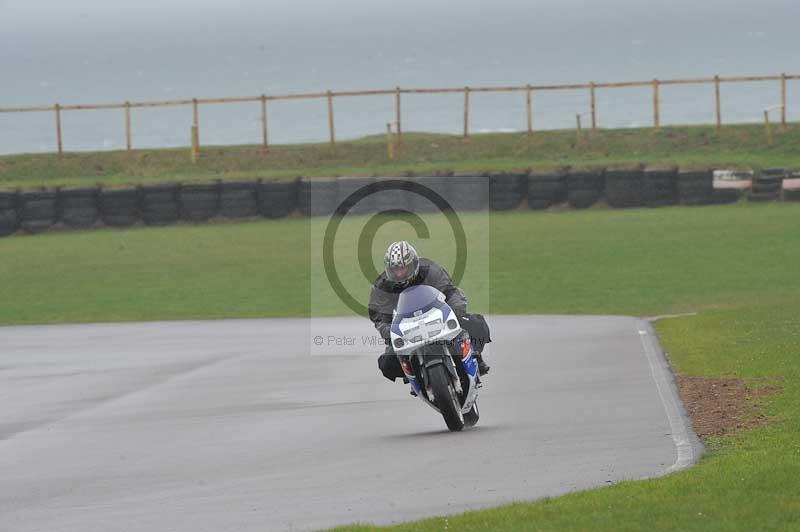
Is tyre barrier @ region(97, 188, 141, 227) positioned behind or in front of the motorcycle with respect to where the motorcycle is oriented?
behind

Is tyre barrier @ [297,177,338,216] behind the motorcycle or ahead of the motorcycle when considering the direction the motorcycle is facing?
behind

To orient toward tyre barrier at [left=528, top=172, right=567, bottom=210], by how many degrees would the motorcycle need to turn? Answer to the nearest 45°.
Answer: approximately 180°

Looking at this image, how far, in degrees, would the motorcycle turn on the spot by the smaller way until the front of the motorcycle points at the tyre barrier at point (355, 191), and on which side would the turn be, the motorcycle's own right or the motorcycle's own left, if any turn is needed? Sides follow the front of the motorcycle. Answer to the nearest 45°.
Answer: approximately 180°

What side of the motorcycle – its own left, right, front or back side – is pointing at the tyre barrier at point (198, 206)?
back

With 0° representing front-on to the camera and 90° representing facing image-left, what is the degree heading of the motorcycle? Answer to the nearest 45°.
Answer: approximately 0°

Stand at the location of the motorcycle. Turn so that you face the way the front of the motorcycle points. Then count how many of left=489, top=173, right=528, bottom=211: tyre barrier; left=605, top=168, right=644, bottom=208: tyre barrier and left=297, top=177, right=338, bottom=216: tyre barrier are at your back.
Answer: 3

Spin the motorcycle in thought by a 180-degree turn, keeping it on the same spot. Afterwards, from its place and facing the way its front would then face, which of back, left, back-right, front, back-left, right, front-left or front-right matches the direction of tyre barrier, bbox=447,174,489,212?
front

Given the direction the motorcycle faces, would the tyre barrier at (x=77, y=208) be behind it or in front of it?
behind

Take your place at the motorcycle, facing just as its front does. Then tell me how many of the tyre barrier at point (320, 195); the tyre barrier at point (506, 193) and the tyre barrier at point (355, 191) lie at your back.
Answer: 3

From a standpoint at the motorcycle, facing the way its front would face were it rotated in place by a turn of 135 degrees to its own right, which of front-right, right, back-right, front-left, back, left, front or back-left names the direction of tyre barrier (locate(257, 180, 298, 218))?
front-right
